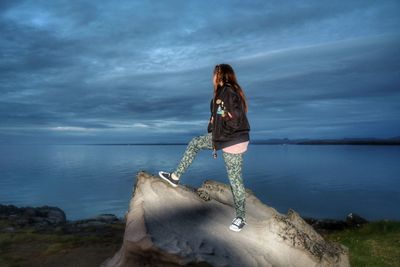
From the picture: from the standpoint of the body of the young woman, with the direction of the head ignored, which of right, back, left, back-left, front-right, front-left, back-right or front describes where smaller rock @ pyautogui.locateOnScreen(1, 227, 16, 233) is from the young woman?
front-right

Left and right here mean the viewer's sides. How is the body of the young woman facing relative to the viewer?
facing to the left of the viewer
